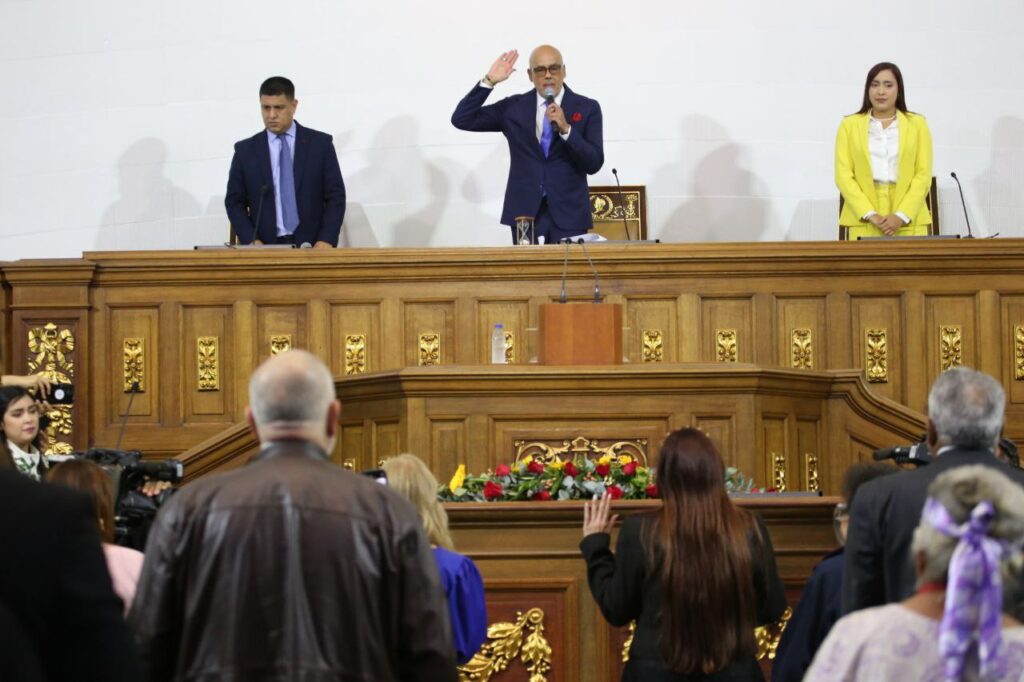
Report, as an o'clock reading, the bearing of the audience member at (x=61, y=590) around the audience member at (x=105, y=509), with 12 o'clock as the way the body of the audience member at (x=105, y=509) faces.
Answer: the audience member at (x=61, y=590) is roughly at 6 o'clock from the audience member at (x=105, y=509).

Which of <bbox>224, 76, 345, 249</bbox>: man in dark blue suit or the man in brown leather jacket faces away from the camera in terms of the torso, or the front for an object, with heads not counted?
the man in brown leather jacket

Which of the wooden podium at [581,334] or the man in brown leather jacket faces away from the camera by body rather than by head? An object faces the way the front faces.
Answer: the man in brown leather jacket

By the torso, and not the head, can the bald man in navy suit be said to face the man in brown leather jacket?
yes

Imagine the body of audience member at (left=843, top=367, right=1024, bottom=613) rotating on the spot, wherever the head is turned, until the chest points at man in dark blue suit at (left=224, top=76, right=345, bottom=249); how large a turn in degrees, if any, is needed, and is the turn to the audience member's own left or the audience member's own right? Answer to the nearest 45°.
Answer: approximately 45° to the audience member's own left

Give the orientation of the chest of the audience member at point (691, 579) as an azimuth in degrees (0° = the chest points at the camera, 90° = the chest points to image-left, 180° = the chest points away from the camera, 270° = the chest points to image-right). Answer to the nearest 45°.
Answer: approximately 180°

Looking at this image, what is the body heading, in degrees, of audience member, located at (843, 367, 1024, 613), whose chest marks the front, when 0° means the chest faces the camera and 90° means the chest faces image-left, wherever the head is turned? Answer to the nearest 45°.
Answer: approximately 180°

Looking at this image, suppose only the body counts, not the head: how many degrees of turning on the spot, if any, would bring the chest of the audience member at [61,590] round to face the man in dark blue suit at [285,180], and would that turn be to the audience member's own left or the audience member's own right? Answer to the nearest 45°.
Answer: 0° — they already face them

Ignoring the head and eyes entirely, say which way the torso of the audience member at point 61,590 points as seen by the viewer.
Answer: away from the camera

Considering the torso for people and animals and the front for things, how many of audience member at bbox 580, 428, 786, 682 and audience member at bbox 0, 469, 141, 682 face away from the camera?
2

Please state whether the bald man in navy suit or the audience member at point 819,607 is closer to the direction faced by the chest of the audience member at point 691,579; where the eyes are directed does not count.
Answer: the bald man in navy suit

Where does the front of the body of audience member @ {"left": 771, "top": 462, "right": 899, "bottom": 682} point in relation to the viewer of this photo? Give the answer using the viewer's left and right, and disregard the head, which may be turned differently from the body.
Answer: facing away from the viewer

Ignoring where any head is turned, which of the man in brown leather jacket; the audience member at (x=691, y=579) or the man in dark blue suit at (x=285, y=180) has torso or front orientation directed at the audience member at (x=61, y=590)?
the man in dark blue suit

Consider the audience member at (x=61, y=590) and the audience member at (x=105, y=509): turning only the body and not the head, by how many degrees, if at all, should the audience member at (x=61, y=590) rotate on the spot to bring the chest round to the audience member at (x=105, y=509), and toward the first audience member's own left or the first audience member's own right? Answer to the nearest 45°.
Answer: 0° — they already face them
